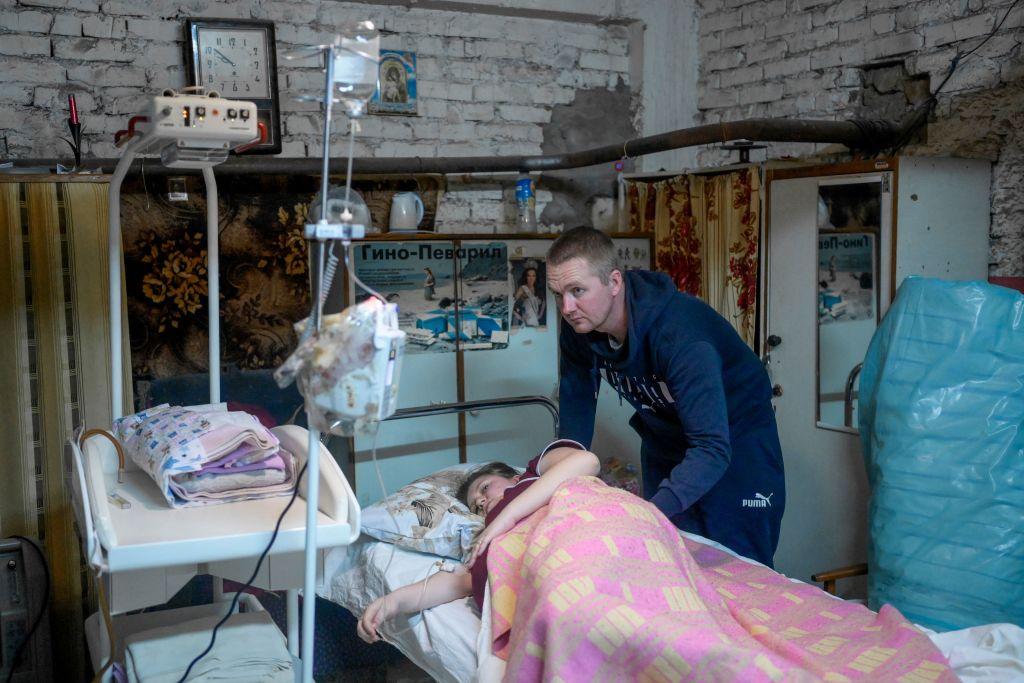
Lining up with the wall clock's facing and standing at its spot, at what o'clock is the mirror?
The mirror is roughly at 10 o'clock from the wall clock.

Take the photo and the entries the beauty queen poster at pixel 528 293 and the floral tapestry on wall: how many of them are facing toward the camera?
2

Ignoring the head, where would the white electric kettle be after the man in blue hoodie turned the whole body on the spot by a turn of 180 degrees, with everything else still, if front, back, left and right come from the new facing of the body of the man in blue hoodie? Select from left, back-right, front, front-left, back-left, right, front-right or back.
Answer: left
